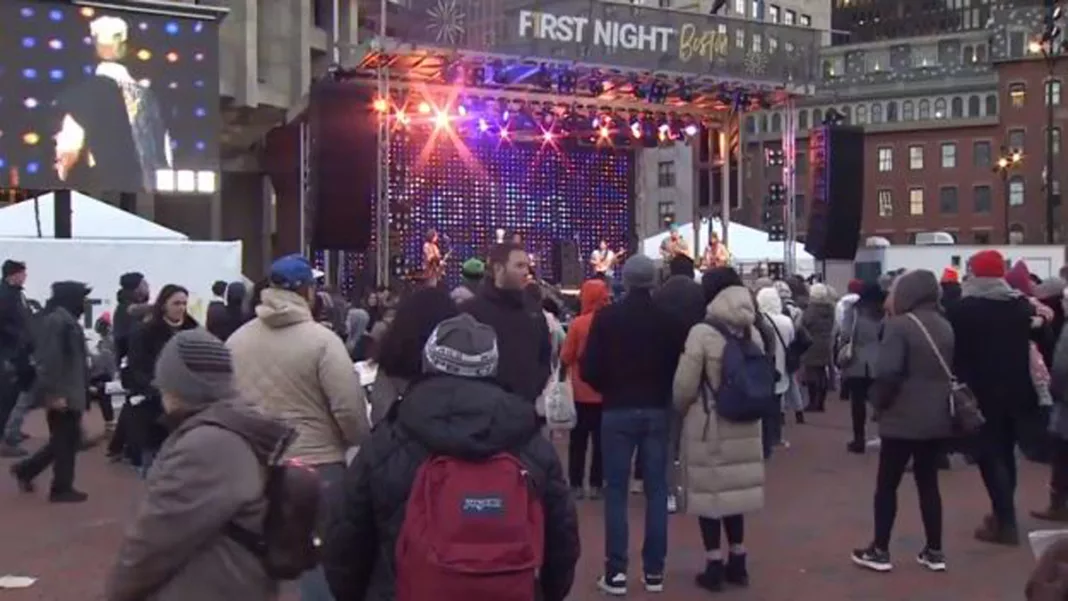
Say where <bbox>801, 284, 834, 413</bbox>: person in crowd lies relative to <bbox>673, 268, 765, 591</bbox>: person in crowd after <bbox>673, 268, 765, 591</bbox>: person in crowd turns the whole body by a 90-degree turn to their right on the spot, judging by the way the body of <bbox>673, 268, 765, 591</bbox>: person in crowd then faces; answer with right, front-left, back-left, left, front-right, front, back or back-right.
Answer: front-left

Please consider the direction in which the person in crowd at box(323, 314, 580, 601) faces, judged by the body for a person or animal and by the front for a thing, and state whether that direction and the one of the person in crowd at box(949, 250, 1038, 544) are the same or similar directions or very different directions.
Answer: same or similar directions

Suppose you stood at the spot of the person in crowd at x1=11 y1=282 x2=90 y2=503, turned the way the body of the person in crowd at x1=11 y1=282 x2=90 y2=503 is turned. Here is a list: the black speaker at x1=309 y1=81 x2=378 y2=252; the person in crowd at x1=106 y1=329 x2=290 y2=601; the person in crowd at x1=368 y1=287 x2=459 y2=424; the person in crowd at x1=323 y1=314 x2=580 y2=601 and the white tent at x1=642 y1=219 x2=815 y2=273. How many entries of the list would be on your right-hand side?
3

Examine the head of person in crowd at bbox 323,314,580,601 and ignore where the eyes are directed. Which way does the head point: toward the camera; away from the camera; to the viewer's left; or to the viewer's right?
away from the camera

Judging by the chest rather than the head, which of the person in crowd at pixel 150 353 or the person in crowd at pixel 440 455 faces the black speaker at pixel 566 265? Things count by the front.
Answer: the person in crowd at pixel 440 455

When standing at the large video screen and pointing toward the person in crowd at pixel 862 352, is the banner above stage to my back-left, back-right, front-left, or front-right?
front-left

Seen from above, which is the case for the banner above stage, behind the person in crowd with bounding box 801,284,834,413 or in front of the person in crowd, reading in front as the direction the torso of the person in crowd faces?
in front

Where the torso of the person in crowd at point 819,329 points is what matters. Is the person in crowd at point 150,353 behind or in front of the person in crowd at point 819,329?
behind

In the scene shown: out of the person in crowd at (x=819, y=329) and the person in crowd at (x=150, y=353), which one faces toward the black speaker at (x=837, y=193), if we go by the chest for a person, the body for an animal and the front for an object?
the person in crowd at (x=819, y=329)

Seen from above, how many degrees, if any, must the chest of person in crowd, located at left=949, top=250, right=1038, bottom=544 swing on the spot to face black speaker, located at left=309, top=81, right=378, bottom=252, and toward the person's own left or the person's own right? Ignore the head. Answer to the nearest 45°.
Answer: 0° — they already face it

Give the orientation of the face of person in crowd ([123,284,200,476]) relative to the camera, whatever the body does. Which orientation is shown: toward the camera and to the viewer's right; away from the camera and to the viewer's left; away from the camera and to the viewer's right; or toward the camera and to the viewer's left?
toward the camera and to the viewer's right

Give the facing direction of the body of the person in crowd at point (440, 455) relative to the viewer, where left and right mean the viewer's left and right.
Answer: facing away from the viewer

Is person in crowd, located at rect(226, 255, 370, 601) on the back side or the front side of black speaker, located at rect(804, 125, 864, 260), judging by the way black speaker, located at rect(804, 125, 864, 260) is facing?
on the front side

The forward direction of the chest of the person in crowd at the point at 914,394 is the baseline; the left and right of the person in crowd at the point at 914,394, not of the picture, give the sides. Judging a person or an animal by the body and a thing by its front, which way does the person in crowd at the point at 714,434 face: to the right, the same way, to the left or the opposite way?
the same way

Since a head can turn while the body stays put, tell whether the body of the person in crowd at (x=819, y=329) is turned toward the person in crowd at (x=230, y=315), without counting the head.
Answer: no
